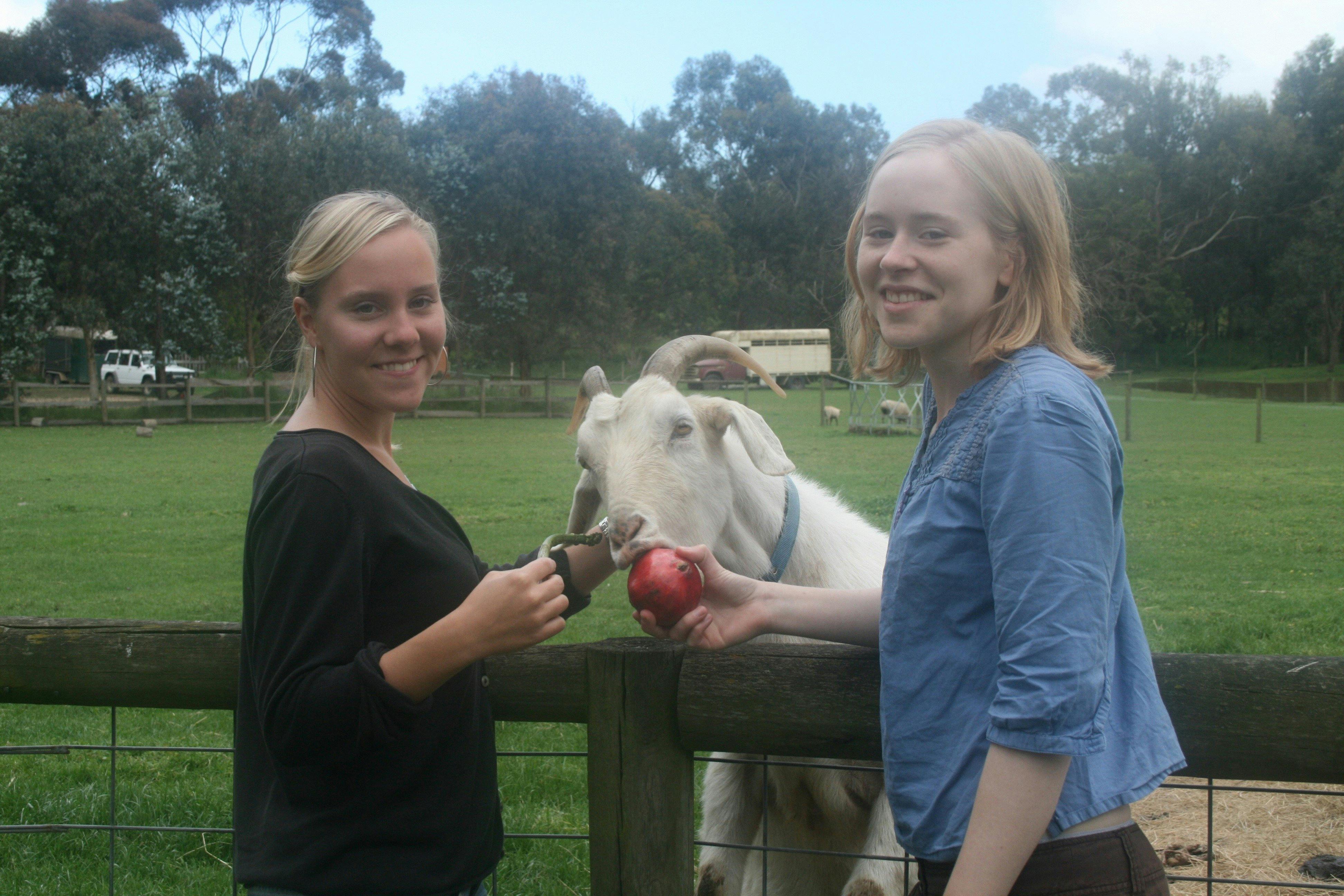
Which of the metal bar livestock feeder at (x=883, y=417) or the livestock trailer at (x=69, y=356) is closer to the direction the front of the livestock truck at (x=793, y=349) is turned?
the livestock trailer

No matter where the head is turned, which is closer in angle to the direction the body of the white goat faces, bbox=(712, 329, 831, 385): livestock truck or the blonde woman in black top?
the blonde woman in black top

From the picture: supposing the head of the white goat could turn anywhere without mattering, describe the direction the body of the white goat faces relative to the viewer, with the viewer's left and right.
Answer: facing the viewer and to the left of the viewer

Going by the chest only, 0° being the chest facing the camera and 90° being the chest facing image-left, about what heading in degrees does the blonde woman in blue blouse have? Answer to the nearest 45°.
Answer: approximately 90°

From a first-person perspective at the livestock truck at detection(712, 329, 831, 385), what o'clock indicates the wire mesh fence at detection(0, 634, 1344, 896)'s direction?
The wire mesh fence is roughly at 9 o'clock from the livestock truck.

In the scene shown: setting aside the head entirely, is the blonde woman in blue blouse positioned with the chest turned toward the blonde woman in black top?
yes

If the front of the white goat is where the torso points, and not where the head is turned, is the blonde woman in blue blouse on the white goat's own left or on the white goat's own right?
on the white goat's own left

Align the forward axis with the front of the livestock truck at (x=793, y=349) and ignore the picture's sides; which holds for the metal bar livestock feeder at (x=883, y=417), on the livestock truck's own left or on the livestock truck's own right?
on the livestock truck's own left

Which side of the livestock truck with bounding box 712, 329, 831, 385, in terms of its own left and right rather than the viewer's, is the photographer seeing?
left

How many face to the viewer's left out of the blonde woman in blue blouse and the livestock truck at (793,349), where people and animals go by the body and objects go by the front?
2
